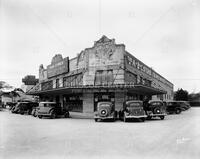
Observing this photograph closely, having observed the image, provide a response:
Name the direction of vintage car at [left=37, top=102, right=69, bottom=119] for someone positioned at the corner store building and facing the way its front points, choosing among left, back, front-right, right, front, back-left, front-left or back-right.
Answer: front-right

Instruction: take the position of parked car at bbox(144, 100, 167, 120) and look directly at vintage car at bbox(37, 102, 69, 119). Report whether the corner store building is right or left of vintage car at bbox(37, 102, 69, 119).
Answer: right

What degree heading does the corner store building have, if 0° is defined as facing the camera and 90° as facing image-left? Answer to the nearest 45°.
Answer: approximately 0°

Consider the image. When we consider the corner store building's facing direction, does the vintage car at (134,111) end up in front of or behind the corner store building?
in front
